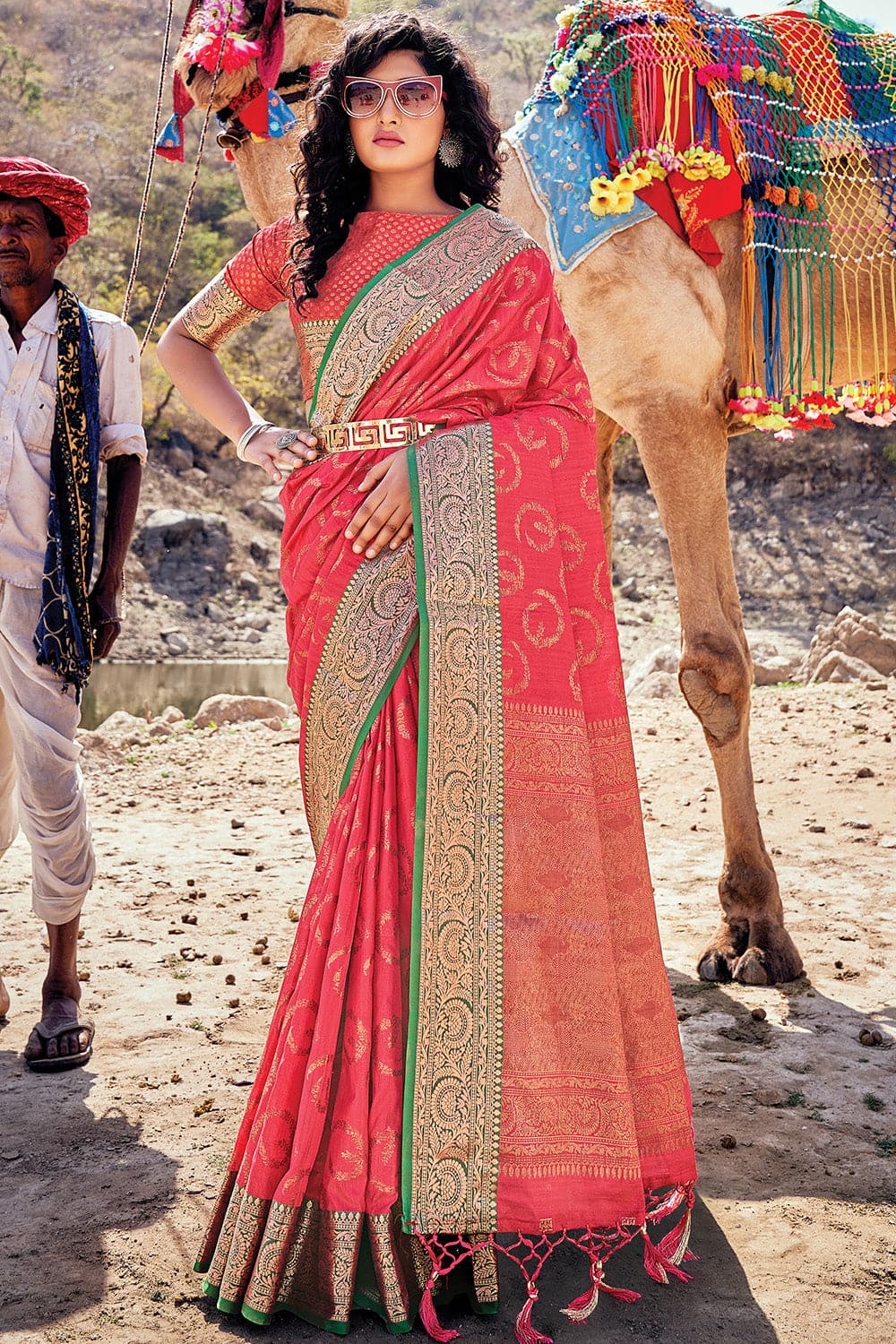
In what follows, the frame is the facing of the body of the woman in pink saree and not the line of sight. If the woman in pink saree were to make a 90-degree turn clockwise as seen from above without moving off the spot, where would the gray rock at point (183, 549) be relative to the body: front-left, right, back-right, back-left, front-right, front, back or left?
right

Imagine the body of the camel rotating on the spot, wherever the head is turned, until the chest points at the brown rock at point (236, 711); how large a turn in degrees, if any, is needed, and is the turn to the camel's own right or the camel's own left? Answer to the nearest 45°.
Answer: approximately 90° to the camel's own right

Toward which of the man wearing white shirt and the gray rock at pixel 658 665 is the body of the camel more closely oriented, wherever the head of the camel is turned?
the man wearing white shirt

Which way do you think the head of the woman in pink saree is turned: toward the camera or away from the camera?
toward the camera

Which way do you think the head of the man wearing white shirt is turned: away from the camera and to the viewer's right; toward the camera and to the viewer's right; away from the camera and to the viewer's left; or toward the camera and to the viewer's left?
toward the camera and to the viewer's left

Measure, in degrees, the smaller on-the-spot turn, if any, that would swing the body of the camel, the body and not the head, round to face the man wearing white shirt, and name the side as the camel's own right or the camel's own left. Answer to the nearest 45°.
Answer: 0° — it already faces them

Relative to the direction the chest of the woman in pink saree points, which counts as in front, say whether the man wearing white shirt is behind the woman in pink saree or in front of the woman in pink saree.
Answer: behind

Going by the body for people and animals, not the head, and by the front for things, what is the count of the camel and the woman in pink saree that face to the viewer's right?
0

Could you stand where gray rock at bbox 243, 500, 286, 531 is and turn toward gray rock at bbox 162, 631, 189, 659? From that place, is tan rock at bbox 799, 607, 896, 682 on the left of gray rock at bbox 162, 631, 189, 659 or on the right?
left

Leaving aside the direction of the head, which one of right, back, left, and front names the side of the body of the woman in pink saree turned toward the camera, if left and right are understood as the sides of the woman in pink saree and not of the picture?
front

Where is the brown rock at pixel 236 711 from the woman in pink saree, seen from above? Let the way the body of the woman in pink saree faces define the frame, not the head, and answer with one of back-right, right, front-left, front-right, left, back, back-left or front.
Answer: back

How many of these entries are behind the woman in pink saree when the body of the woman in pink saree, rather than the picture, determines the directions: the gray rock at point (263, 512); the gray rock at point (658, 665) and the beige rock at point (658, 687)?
3
